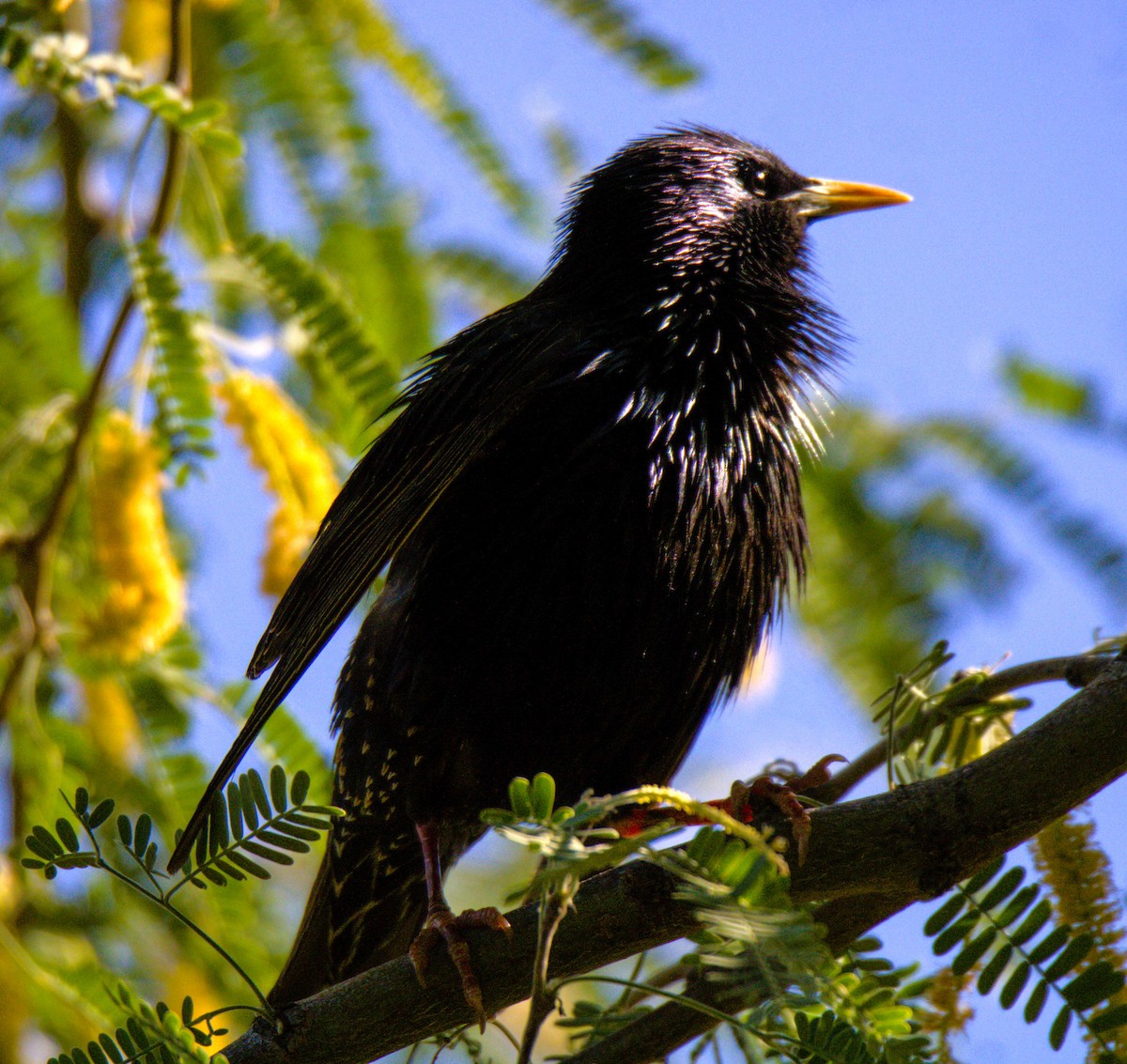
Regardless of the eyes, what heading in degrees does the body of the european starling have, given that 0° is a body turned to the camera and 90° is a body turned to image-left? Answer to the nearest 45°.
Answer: approximately 270°

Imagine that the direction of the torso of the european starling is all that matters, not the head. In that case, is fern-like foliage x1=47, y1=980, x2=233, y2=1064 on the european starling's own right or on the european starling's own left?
on the european starling's own right

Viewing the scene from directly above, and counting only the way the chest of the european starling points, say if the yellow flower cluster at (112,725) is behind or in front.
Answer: behind

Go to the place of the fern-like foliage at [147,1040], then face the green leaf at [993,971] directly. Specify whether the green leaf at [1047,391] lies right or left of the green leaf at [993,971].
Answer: left
